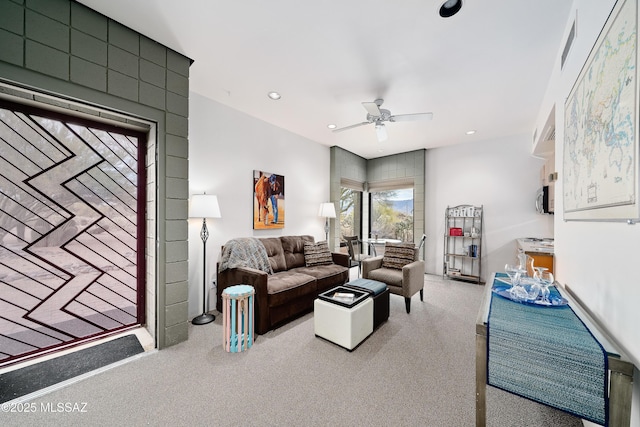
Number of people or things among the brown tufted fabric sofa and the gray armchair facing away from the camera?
0

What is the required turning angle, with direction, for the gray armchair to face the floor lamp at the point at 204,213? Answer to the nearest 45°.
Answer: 0° — it already faces it

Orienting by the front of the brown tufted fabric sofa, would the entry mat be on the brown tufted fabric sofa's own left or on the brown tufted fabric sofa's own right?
on the brown tufted fabric sofa's own right

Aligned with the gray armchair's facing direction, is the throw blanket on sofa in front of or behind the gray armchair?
in front

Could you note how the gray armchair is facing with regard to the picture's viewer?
facing the viewer and to the left of the viewer

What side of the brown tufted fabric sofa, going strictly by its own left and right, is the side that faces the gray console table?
front

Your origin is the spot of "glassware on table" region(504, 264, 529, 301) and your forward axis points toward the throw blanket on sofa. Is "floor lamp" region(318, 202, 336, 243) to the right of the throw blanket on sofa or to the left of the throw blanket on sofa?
right

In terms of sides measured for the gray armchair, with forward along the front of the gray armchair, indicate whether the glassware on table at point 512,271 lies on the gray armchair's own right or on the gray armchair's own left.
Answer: on the gray armchair's own left

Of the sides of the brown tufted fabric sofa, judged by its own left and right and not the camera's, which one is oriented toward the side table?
right

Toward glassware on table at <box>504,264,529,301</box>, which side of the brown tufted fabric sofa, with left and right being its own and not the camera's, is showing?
front

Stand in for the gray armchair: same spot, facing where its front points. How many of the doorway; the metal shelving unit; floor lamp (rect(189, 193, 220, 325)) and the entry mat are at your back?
1

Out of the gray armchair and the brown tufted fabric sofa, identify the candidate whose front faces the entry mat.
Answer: the gray armchair

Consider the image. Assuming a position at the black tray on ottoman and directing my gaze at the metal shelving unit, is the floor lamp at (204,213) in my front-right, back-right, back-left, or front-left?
back-left
